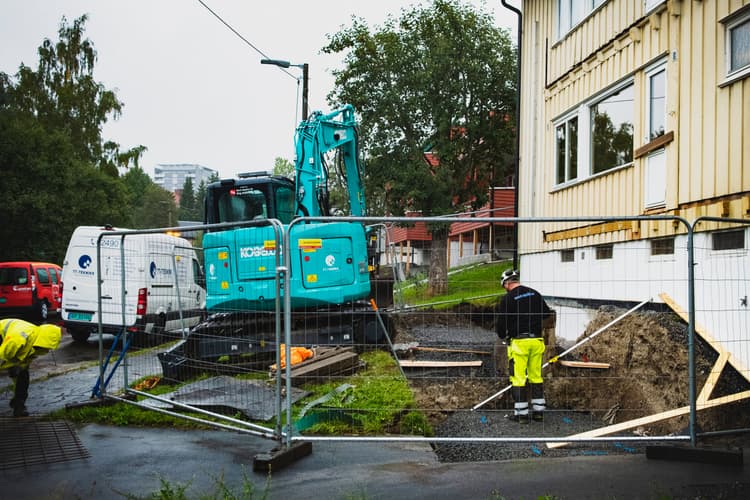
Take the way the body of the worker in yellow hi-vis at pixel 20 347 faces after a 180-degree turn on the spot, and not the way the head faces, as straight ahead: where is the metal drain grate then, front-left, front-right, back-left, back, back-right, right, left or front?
left

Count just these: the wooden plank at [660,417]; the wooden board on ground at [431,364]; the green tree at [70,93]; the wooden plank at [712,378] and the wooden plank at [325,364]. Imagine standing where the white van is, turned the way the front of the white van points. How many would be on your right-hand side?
4

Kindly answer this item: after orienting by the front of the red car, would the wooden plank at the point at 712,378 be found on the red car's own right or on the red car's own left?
on the red car's own right

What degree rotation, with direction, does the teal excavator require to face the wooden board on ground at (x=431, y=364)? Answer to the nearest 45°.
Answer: approximately 90° to its right

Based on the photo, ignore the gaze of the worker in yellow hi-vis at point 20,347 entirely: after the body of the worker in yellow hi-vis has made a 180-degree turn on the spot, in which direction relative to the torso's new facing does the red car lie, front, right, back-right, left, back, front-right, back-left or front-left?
right

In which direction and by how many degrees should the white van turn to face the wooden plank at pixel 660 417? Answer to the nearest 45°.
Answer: approximately 90° to its right

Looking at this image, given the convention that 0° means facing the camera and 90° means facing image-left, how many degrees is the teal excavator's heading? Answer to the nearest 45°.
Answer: approximately 225°

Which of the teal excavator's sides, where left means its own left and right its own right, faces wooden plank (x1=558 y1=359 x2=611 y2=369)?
right

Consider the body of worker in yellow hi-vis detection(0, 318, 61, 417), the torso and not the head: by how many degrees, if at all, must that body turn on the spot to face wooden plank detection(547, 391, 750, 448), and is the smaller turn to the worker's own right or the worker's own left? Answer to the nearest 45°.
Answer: approximately 45° to the worker's own right

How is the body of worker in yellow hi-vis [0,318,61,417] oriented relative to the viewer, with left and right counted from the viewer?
facing to the right of the viewer

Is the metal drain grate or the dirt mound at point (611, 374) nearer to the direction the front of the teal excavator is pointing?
the dirt mound

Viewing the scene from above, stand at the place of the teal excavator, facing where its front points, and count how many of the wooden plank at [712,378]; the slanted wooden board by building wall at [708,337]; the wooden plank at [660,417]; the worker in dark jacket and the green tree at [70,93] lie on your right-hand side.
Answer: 4
